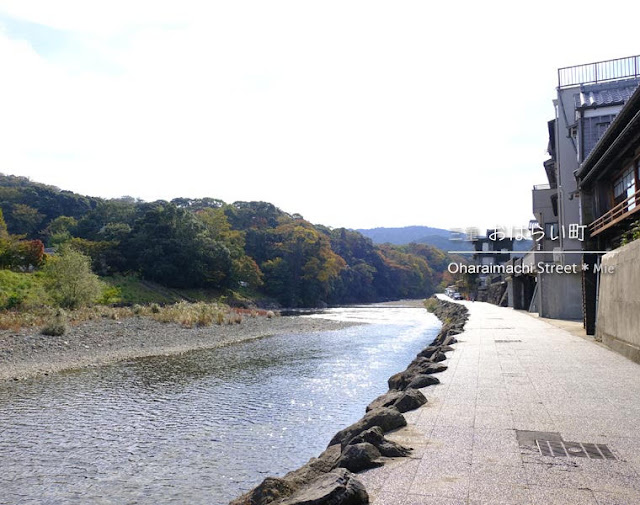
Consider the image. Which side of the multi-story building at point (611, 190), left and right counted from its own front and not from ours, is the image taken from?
left

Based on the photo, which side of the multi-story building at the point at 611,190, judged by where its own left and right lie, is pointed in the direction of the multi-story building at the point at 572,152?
right

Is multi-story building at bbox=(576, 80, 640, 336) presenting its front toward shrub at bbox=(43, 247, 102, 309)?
yes

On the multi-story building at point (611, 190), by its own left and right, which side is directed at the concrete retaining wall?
left

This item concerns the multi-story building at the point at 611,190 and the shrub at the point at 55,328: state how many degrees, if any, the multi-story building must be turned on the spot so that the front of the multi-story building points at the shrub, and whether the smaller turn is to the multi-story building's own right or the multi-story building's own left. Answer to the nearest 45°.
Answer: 0° — it already faces it
